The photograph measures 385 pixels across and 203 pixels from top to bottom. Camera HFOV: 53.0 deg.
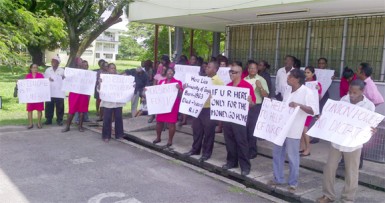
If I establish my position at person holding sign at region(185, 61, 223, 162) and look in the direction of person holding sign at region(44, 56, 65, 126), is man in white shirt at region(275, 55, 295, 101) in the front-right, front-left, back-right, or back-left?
back-right

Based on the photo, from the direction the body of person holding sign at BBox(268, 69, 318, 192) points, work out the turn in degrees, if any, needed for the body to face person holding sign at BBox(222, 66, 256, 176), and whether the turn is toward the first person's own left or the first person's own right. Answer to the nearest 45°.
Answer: approximately 90° to the first person's own right

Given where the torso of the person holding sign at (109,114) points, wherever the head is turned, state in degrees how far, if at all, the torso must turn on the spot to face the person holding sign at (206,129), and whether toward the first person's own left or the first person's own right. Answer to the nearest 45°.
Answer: approximately 45° to the first person's own left

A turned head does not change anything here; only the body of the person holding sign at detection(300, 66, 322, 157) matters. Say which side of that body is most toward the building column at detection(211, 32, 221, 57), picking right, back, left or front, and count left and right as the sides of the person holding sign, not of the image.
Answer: right

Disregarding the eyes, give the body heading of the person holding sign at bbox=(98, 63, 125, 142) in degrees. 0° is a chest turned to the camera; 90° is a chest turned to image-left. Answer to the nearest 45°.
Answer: approximately 0°

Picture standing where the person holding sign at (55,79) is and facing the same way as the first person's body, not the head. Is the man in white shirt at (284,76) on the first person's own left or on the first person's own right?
on the first person's own left

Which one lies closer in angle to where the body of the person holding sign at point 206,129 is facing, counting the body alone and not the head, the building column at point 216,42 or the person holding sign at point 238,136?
the person holding sign

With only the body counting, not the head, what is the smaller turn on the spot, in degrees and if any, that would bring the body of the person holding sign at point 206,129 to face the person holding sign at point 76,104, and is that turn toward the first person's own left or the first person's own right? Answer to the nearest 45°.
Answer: approximately 90° to the first person's own right
